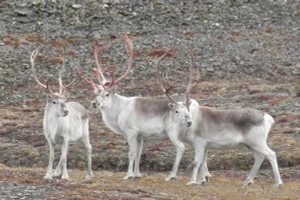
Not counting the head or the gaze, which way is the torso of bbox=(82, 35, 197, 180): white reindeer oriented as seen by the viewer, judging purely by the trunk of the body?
to the viewer's left

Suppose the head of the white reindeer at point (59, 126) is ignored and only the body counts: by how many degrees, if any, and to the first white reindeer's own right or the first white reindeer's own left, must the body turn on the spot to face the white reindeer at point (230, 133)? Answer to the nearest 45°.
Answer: approximately 135° to the first white reindeer's own left

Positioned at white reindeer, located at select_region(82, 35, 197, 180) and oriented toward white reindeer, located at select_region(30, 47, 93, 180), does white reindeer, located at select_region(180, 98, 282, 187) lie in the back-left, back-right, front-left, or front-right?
back-left

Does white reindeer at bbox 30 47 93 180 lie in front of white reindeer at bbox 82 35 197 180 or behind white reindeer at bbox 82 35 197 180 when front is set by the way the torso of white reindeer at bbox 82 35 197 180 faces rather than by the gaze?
in front

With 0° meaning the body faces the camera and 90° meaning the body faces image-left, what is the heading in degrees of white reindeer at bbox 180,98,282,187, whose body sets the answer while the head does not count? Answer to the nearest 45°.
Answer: approximately 90°

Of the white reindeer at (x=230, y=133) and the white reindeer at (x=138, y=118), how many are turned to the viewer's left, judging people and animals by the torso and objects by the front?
2

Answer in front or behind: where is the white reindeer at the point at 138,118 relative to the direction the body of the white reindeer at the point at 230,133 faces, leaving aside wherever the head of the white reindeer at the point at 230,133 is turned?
in front
